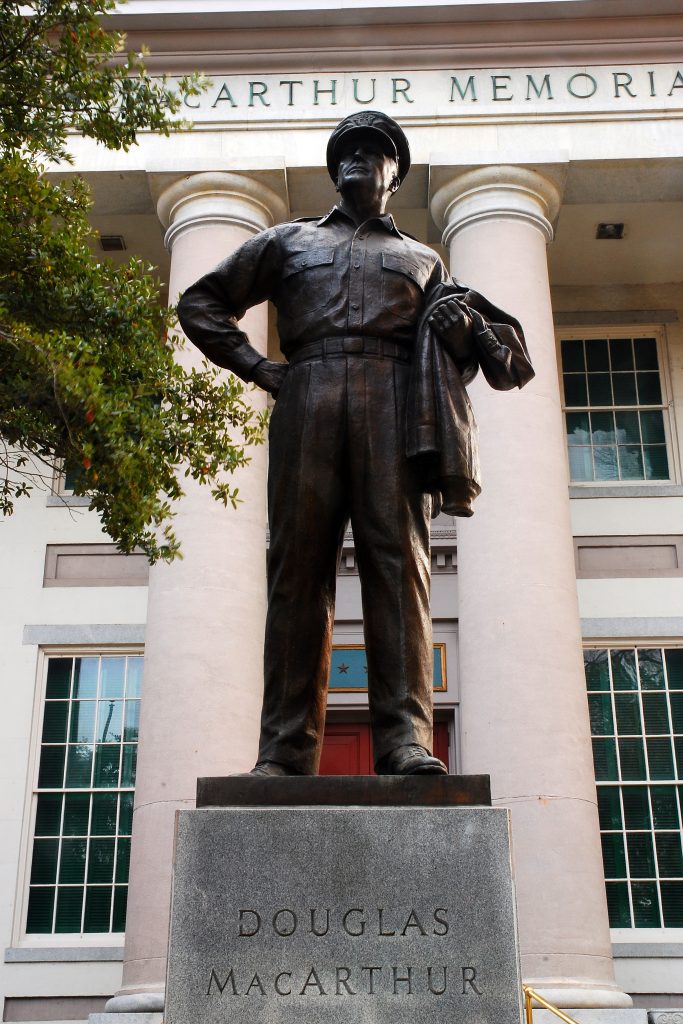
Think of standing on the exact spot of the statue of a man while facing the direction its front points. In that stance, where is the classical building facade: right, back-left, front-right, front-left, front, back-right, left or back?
back

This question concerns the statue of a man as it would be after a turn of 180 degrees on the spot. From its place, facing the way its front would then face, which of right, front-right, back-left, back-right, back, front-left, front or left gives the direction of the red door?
front

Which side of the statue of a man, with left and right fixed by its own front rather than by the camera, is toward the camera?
front

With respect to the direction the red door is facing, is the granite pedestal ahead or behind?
ahead

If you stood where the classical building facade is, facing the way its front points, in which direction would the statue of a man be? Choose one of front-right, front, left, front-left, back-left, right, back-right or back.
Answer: front

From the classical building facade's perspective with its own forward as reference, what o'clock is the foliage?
The foliage is roughly at 1 o'clock from the classical building facade.

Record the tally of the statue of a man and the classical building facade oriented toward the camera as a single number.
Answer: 2

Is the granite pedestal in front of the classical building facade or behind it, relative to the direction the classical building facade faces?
in front

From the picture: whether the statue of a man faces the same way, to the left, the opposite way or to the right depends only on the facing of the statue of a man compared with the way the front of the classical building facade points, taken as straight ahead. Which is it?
the same way

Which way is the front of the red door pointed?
toward the camera
